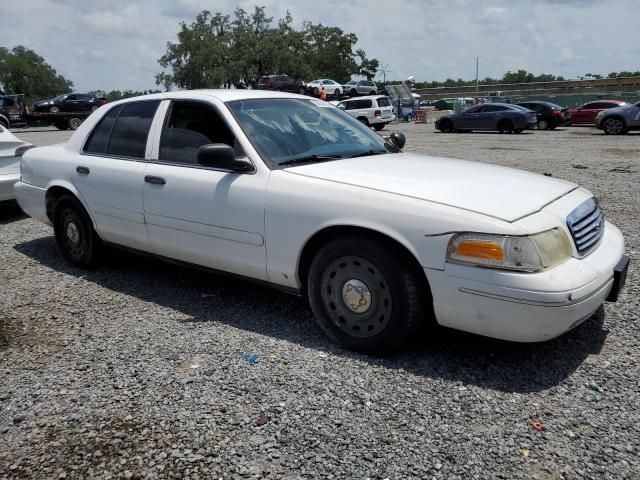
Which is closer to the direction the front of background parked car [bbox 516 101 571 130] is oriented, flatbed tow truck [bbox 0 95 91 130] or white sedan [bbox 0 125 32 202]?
the flatbed tow truck

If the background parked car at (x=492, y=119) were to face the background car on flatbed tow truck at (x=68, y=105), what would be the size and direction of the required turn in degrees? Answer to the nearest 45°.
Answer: approximately 45° to its left

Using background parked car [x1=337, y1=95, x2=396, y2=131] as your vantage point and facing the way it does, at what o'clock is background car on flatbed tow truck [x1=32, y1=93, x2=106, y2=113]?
background car on flatbed tow truck [x1=32, y1=93, x2=106, y2=113] is roughly at 11 o'clock from background parked car [x1=337, y1=95, x2=396, y2=131].

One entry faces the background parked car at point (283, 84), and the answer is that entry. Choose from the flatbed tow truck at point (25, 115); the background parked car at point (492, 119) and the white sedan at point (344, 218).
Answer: the background parked car at point (492, 119)

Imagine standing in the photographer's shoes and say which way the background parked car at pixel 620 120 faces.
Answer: facing to the left of the viewer

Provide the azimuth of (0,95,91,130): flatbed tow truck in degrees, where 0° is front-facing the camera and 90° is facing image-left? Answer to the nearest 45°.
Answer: approximately 90°

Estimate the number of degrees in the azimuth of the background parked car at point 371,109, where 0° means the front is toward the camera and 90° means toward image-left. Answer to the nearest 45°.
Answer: approximately 135°

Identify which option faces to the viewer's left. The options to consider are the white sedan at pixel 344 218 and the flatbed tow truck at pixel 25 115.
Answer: the flatbed tow truck

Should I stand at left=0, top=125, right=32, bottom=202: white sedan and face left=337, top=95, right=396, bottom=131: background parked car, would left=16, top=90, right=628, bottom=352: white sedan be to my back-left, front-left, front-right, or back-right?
back-right

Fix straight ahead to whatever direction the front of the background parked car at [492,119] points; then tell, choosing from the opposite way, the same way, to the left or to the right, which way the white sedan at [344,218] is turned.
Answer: the opposite way

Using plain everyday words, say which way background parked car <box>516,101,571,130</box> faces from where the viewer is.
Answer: facing away from the viewer and to the left of the viewer

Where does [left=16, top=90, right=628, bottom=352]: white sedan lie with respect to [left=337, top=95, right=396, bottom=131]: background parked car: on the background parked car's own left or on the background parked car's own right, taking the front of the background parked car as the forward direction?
on the background parked car's own left

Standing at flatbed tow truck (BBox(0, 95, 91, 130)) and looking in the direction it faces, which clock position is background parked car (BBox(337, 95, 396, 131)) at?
The background parked car is roughly at 7 o'clock from the flatbed tow truck.

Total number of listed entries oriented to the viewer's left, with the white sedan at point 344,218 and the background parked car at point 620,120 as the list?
1

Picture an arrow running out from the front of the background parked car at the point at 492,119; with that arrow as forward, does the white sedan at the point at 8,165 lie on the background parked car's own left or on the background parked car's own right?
on the background parked car's own left

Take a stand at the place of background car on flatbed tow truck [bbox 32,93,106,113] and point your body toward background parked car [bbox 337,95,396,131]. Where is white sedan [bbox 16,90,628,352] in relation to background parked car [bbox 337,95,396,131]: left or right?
right

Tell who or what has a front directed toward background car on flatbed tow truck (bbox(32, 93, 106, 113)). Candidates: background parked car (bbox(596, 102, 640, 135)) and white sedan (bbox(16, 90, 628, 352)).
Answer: background parked car (bbox(596, 102, 640, 135))

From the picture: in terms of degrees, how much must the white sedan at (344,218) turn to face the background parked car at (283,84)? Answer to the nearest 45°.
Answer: approximately 135° to its left
